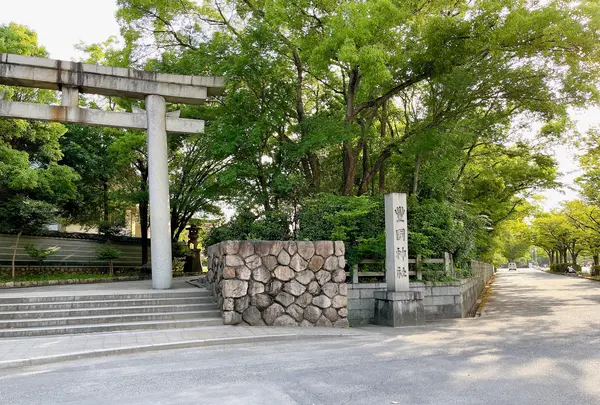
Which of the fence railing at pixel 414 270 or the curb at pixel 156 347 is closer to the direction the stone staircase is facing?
the curb

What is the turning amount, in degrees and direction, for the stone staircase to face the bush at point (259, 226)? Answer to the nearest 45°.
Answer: approximately 135° to its left

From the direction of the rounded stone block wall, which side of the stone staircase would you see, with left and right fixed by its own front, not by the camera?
left

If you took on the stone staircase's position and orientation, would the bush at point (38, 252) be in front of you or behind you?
behind

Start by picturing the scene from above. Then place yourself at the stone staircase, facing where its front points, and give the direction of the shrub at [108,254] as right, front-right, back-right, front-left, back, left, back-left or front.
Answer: back

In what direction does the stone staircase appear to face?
toward the camera

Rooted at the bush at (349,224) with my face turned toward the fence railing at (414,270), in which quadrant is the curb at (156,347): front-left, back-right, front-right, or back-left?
back-right

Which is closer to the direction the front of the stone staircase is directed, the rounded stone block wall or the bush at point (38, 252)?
the rounded stone block wall
